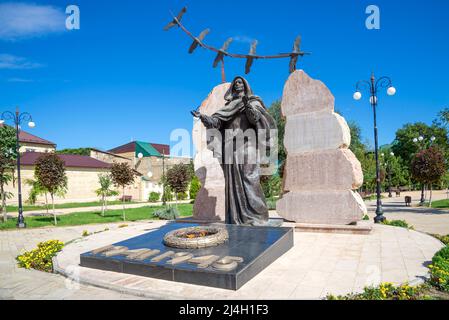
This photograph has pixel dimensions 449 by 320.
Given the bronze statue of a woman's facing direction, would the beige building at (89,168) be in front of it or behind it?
behind

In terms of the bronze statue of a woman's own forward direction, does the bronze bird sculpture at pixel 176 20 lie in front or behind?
behind

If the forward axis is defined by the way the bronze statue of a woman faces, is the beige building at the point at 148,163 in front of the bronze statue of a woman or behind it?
behind

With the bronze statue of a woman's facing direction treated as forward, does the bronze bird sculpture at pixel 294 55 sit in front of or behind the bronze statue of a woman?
behind

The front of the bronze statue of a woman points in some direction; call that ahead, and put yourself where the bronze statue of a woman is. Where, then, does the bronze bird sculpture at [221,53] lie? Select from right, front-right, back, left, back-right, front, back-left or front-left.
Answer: back

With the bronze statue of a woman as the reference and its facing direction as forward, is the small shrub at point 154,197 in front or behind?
behind

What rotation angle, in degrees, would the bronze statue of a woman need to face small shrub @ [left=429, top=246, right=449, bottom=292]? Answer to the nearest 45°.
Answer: approximately 45° to its left

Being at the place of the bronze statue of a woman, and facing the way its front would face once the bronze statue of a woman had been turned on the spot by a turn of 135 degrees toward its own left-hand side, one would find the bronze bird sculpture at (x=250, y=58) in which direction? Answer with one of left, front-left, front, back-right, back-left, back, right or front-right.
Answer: front-left

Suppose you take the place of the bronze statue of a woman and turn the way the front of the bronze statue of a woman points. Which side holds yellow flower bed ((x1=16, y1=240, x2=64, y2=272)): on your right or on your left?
on your right

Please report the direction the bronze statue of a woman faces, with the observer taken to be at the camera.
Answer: facing the viewer

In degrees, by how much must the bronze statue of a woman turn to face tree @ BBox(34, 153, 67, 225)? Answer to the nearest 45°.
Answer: approximately 135° to its right
